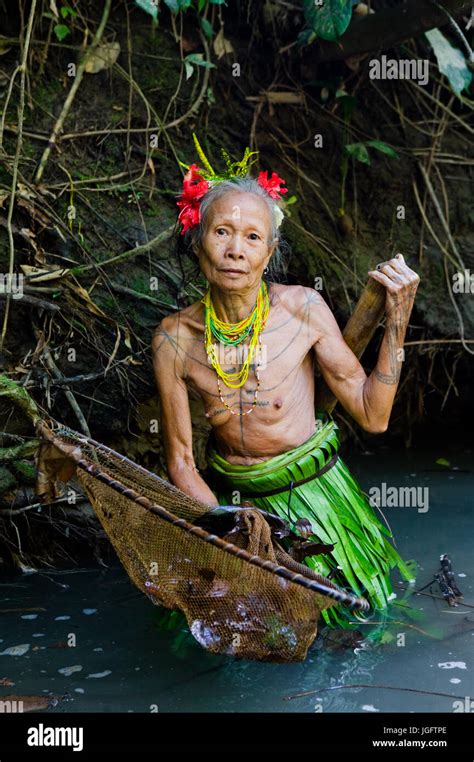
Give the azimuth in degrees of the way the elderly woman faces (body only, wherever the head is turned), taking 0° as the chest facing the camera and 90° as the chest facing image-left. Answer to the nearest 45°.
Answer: approximately 0°
